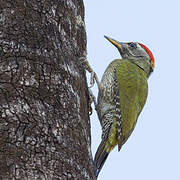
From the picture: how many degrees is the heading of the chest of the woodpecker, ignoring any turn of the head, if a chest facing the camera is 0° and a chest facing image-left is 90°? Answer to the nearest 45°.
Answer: approximately 90°
